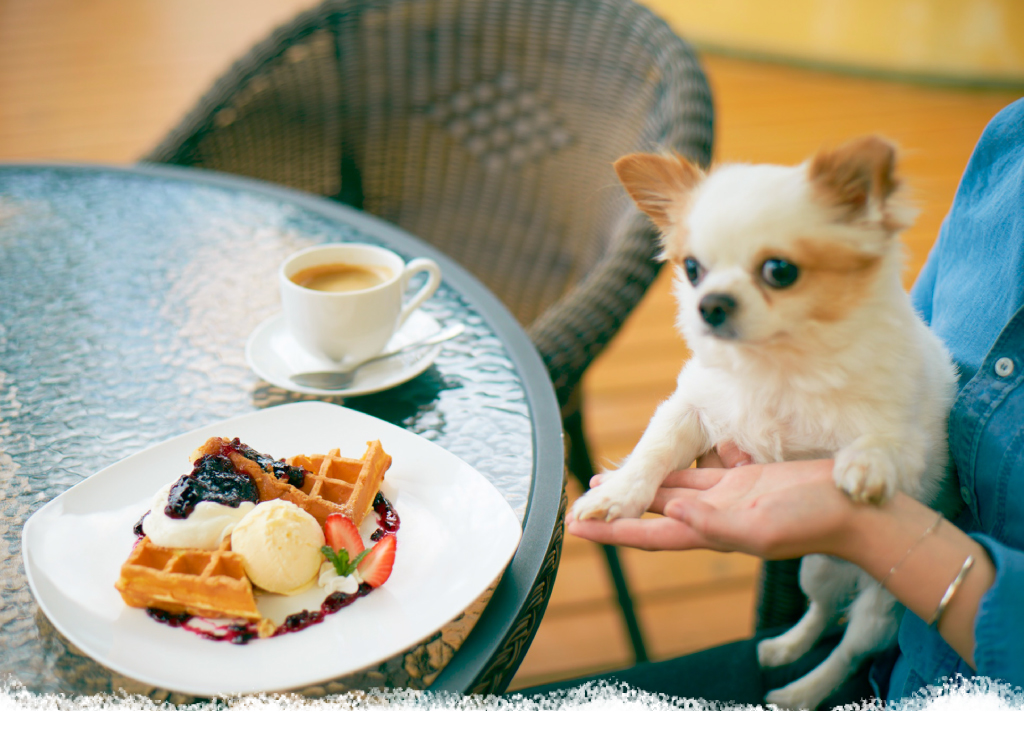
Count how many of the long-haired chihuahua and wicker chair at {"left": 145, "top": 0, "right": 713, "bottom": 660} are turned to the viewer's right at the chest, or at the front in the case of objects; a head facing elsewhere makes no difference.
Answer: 0

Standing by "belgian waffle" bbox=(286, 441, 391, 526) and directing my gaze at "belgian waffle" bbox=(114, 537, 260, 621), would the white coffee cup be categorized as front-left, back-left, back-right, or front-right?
back-right

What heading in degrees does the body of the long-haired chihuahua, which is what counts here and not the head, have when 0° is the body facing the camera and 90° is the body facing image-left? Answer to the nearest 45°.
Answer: approximately 45°

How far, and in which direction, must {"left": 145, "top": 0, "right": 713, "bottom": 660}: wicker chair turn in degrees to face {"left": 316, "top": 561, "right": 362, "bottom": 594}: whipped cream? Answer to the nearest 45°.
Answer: approximately 45° to its left

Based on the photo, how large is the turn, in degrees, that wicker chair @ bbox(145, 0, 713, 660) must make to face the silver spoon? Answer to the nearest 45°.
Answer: approximately 45° to its left

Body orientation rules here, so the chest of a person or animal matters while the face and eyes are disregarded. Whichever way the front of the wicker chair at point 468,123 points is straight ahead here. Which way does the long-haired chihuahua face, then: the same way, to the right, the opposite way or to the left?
the same way

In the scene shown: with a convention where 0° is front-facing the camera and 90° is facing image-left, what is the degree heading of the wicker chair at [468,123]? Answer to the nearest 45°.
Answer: approximately 45°

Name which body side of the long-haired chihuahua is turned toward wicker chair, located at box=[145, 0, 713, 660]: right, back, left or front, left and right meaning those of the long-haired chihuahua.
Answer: right
